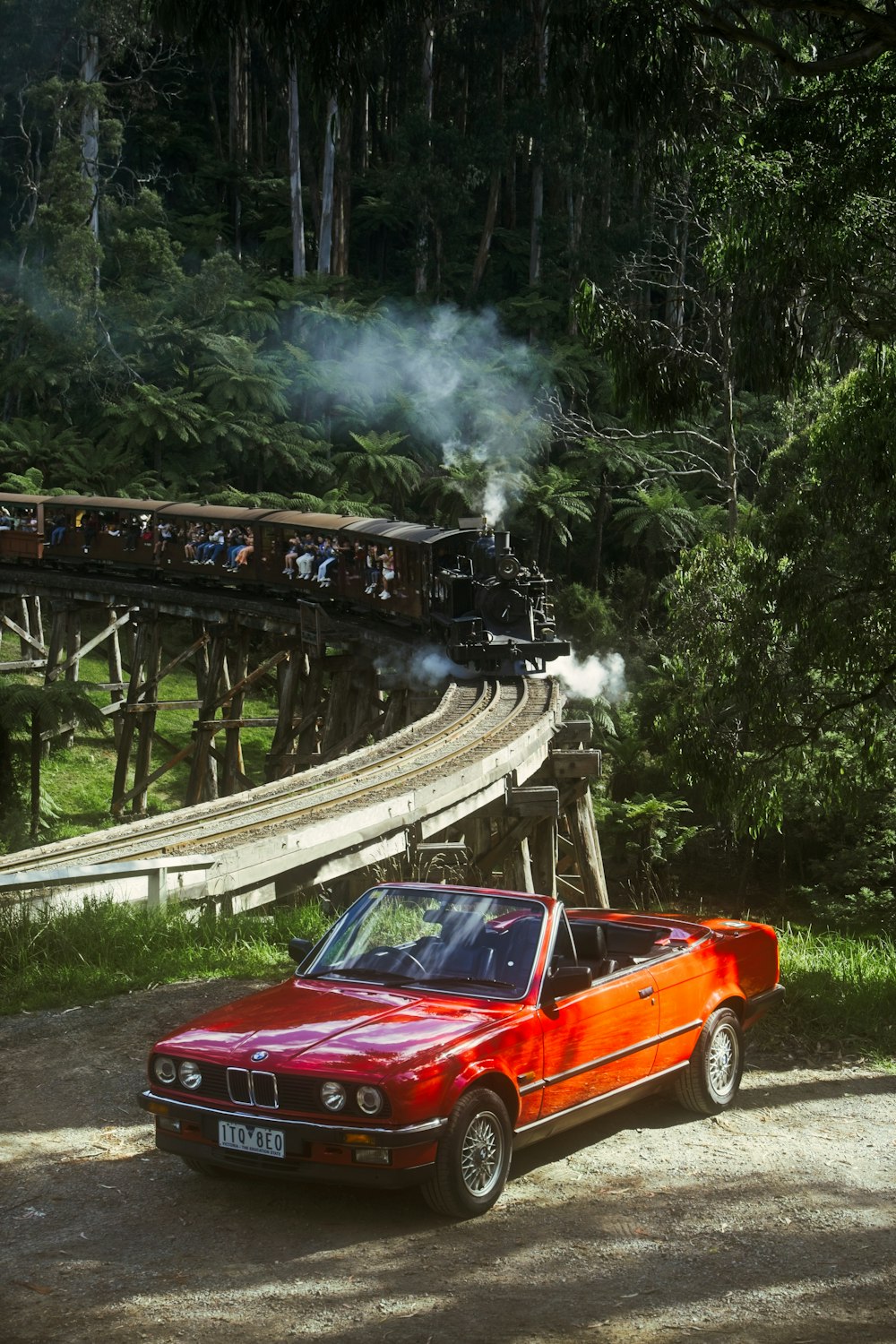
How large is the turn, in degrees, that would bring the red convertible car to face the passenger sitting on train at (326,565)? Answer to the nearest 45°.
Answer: approximately 135° to its right

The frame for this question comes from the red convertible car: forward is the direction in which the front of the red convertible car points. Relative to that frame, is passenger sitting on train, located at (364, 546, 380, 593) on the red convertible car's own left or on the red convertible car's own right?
on the red convertible car's own right

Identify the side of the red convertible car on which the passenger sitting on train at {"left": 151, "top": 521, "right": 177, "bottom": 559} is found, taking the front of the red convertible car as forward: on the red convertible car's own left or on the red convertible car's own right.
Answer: on the red convertible car's own right

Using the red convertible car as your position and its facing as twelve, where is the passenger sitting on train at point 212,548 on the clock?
The passenger sitting on train is roughly at 4 o'clock from the red convertible car.

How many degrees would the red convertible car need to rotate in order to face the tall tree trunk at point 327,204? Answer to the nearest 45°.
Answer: approximately 135° to its right

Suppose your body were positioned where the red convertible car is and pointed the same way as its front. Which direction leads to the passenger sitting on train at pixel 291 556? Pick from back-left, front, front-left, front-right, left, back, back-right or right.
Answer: back-right

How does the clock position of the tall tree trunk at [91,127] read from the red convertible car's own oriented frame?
The tall tree trunk is roughly at 4 o'clock from the red convertible car.

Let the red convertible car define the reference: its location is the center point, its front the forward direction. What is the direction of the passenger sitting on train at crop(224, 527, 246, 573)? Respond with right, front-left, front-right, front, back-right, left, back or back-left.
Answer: back-right

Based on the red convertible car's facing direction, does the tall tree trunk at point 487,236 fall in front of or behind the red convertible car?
behind

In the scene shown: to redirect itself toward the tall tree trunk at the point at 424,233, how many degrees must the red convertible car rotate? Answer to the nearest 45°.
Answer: approximately 135° to its right

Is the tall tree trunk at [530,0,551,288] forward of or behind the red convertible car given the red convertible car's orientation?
behind

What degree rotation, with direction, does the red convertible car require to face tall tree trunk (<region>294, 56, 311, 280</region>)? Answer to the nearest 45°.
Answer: approximately 135° to its right
